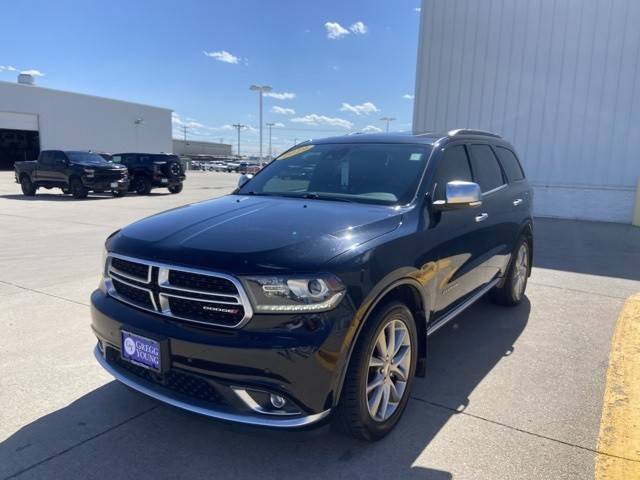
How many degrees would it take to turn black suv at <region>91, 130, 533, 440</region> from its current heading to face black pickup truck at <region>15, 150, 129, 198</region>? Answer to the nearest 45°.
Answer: approximately 90° to its right

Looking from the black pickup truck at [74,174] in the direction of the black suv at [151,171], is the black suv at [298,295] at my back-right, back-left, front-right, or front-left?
back-right

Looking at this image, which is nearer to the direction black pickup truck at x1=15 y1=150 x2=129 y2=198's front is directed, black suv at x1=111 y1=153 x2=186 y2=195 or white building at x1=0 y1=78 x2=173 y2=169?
the black suv

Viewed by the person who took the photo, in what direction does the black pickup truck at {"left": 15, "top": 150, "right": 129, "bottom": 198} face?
facing the viewer and to the right of the viewer

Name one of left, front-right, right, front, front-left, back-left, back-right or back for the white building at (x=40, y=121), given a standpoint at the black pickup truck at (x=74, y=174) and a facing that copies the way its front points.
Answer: back-left

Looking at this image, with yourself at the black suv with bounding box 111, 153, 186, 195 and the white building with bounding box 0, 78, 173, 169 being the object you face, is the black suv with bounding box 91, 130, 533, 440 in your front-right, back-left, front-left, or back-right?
back-left

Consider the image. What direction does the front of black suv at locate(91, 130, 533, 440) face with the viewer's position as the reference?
facing the viewer and to the left of the viewer

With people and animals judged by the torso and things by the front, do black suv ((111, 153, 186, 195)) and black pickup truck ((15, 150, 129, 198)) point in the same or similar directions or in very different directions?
very different directions

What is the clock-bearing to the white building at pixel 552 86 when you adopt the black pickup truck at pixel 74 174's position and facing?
The white building is roughly at 12 o'clock from the black pickup truck.

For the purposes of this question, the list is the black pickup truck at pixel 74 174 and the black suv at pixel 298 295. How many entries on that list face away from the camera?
0

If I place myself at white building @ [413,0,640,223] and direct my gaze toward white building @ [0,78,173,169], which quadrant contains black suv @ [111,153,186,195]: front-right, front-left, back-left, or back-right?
front-left

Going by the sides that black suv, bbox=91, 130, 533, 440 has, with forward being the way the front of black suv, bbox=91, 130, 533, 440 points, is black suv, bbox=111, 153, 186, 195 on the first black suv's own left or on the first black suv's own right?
on the first black suv's own right
